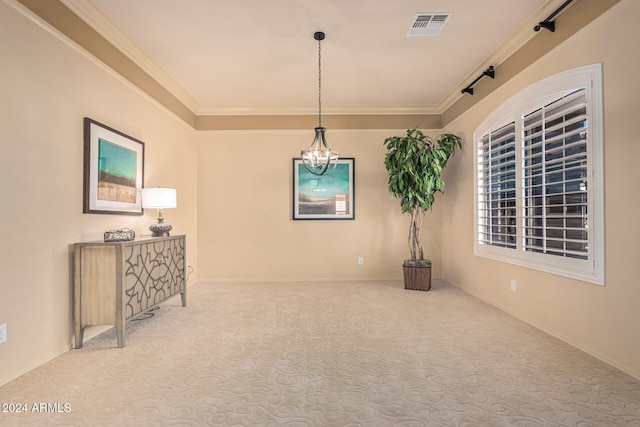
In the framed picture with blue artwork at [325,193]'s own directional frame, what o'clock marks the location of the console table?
The console table is roughly at 1 o'clock from the framed picture with blue artwork.

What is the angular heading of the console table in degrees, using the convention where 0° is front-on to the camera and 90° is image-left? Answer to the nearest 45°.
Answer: approximately 315°

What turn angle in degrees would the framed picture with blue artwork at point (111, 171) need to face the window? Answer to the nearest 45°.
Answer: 0° — it already faces it

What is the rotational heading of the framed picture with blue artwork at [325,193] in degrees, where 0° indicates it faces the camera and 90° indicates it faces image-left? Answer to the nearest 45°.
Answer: approximately 0°

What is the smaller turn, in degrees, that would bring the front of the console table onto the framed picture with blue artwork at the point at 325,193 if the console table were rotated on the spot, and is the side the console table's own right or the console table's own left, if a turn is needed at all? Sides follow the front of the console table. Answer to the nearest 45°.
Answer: approximately 90° to the console table's own left

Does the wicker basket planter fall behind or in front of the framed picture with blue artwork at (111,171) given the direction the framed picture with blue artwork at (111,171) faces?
in front

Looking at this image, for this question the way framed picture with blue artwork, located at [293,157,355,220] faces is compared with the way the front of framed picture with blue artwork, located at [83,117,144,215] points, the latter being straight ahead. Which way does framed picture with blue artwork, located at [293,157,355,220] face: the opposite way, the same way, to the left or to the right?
to the right

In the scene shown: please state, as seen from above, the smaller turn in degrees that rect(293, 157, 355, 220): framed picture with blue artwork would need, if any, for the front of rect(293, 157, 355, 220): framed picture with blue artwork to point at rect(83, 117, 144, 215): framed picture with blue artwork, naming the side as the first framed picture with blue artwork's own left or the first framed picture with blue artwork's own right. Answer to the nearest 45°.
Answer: approximately 45° to the first framed picture with blue artwork's own right

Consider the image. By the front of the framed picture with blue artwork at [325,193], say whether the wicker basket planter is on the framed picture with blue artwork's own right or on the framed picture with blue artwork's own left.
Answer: on the framed picture with blue artwork's own left

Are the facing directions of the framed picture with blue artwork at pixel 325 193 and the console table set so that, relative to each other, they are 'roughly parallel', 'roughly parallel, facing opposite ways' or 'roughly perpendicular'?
roughly perpendicular

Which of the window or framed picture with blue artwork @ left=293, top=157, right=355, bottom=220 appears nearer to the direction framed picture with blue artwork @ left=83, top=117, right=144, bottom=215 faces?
the window

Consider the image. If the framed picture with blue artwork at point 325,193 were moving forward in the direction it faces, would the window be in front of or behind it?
in front
